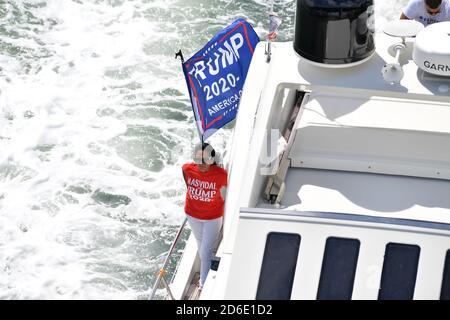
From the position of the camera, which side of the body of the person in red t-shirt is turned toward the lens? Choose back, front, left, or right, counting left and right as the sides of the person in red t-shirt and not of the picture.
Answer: front
